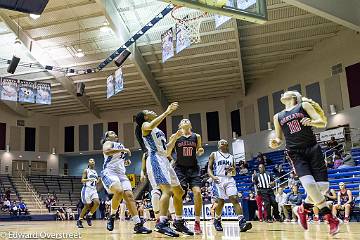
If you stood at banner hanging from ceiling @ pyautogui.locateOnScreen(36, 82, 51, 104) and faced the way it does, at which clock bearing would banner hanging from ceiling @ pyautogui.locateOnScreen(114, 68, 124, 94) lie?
banner hanging from ceiling @ pyautogui.locateOnScreen(114, 68, 124, 94) is roughly at 10 o'clock from banner hanging from ceiling @ pyautogui.locateOnScreen(36, 82, 51, 104).

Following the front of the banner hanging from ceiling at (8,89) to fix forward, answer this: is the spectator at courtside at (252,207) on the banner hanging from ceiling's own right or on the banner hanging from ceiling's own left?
on the banner hanging from ceiling's own left

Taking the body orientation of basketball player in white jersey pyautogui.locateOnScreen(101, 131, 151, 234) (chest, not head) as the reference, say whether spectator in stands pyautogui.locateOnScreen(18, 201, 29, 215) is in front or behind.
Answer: behind

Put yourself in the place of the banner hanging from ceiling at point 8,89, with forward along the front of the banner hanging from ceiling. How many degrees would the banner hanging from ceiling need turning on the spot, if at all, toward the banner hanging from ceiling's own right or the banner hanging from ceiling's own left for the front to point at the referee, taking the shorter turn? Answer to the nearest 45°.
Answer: approximately 45° to the banner hanging from ceiling's own left

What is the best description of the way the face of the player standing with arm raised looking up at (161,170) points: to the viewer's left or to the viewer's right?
to the viewer's right

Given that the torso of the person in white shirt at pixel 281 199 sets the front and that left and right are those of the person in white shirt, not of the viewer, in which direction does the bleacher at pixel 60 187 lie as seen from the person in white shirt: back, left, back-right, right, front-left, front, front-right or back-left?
back-right

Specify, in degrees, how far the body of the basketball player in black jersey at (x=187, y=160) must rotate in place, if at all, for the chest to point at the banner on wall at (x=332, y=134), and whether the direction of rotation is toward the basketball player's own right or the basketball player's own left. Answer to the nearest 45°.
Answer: approximately 135° to the basketball player's own left

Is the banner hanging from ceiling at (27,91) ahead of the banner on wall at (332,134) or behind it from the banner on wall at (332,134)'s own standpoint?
ahead

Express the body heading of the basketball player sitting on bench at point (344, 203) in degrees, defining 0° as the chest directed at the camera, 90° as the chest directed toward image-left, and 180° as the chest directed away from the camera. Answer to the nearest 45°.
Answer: approximately 45°
